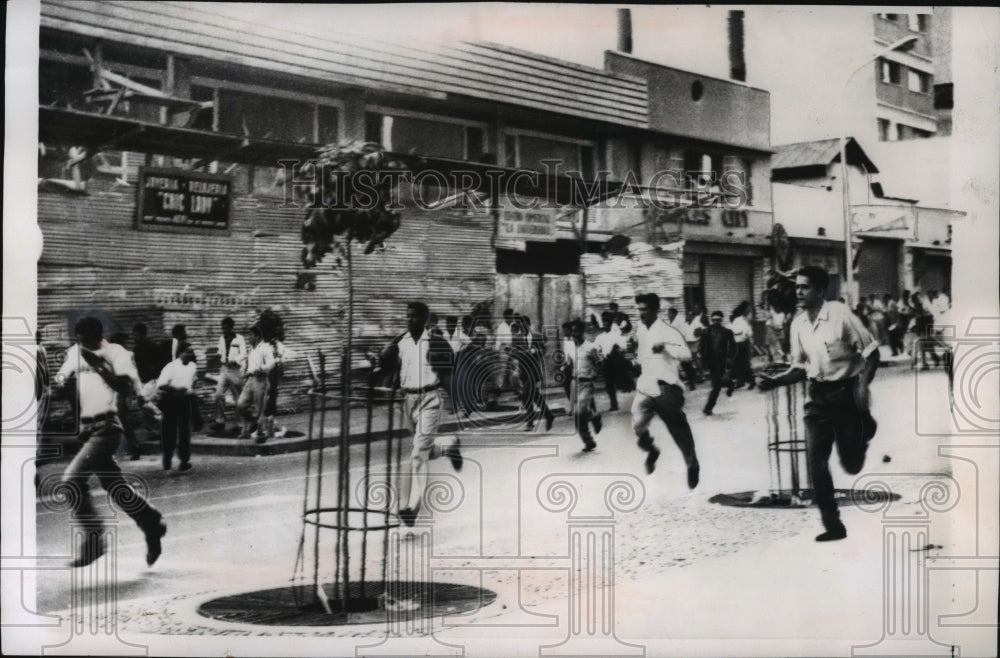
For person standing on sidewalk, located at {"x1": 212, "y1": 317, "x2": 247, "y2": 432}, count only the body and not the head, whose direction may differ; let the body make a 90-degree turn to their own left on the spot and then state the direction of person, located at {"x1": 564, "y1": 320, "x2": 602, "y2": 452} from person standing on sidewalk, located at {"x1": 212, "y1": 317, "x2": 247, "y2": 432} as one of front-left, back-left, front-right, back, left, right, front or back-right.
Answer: front-left

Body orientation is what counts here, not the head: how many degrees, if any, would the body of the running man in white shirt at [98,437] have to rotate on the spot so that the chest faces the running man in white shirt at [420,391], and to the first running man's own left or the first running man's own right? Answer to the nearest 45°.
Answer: approximately 135° to the first running man's own left

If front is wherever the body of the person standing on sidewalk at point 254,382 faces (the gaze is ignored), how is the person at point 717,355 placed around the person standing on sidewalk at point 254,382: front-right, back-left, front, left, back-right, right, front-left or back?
back-left

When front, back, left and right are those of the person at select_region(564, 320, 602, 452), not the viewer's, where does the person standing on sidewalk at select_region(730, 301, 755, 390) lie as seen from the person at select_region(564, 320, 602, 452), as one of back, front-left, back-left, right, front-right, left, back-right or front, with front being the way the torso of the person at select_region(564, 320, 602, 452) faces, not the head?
back-left

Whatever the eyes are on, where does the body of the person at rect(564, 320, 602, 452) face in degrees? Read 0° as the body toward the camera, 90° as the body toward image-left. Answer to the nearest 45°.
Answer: approximately 45°

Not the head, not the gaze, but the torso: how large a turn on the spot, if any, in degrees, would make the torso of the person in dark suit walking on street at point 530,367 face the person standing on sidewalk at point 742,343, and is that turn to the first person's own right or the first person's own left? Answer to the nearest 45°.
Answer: approximately 135° to the first person's own left

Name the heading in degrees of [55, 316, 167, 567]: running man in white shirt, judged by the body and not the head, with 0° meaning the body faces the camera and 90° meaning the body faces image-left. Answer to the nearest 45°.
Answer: approximately 45°
